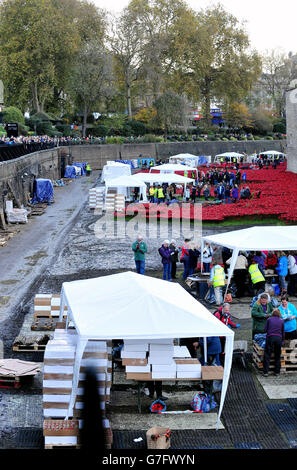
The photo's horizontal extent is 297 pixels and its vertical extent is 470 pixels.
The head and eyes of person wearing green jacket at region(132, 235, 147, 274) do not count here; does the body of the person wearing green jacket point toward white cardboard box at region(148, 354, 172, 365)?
yes

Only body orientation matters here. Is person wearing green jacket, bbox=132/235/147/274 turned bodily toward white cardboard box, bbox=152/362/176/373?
yes

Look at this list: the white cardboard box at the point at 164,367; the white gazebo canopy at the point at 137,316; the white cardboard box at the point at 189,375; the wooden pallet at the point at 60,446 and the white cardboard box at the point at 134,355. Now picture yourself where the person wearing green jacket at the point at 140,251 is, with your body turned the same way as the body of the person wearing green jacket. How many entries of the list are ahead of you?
5

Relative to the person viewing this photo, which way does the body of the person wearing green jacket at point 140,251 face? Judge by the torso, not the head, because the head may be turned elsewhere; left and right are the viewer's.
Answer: facing the viewer

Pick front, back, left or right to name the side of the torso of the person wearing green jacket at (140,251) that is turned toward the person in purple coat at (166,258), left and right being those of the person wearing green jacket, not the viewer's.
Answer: left

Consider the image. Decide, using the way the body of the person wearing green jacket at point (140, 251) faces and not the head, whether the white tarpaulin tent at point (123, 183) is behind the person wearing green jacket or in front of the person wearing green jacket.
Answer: behind

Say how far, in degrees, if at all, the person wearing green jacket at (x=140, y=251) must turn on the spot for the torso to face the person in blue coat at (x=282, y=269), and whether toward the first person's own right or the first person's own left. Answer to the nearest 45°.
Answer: approximately 45° to the first person's own left

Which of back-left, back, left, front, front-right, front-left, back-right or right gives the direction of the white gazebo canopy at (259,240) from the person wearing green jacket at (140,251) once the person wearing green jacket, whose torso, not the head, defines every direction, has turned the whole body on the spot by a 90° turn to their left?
front-right

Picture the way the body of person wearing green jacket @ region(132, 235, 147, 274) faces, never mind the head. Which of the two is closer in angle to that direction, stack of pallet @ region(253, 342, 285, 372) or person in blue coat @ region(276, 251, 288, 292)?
the stack of pallet

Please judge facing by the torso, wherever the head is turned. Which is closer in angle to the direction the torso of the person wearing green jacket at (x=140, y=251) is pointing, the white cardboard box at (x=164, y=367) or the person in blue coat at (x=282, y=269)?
the white cardboard box

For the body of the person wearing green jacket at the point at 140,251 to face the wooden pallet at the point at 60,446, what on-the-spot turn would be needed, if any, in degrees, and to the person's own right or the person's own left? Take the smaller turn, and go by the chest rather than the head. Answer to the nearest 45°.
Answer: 0° — they already face it

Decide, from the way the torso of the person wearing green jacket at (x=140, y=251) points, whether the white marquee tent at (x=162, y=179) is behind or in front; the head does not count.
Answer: behind

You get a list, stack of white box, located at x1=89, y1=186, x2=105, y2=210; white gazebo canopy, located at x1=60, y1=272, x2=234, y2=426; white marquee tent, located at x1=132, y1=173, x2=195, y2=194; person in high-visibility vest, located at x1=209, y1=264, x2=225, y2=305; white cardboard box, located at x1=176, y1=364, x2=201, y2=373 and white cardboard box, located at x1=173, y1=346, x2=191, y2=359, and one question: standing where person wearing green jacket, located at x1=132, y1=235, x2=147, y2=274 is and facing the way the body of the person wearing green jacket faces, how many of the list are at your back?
2

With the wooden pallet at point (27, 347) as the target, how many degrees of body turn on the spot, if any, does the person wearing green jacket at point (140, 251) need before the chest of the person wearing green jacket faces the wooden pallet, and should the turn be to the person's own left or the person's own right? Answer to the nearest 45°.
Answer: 0° — they already face it

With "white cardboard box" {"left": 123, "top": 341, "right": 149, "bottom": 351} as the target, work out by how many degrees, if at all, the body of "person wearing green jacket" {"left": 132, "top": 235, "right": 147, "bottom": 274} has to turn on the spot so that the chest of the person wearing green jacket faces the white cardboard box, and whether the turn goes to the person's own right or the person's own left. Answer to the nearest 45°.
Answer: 0° — they already face it

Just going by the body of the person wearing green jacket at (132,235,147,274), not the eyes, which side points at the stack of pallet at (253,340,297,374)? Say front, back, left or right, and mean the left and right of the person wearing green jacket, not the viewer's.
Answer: front

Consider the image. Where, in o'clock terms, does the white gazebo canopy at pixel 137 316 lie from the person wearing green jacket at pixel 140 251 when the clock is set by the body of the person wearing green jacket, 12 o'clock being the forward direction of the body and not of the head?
The white gazebo canopy is roughly at 12 o'clock from the person wearing green jacket.

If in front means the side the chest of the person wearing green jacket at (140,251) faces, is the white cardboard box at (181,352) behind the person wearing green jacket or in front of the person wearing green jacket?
in front

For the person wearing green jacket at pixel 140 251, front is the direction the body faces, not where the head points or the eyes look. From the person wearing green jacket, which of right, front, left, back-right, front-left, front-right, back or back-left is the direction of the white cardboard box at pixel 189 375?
front
